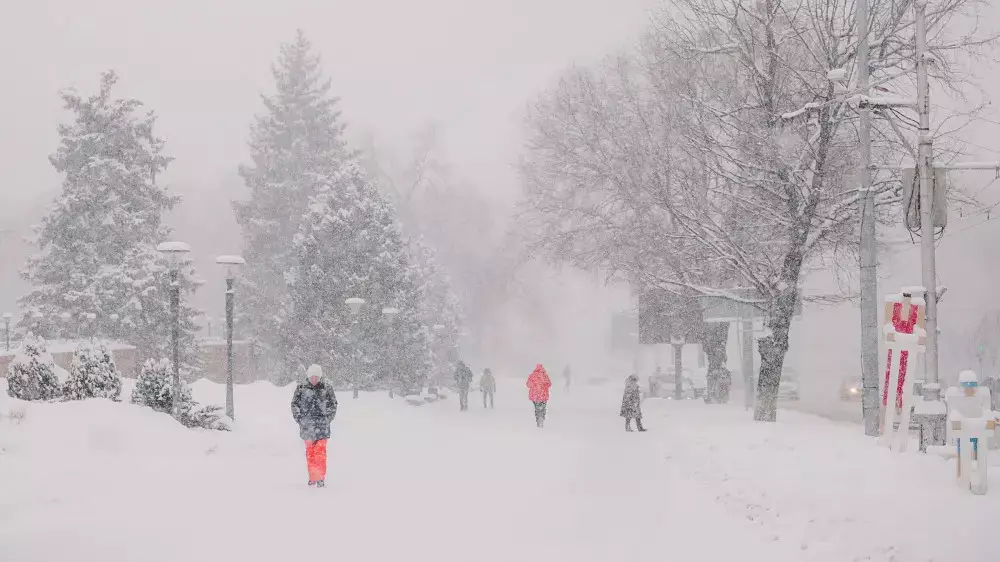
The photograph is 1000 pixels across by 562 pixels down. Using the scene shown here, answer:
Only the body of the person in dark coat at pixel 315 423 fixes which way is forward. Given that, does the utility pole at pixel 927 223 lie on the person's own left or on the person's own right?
on the person's own left

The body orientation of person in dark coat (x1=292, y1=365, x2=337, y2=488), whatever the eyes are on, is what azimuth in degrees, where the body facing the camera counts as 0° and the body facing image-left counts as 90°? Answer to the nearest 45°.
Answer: approximately 0°

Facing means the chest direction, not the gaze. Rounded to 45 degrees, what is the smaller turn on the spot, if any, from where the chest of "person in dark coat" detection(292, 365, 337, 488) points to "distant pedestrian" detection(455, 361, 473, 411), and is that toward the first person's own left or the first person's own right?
approximately 180°

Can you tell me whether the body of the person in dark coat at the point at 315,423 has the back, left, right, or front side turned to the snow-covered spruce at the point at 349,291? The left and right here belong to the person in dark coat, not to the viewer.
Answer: back

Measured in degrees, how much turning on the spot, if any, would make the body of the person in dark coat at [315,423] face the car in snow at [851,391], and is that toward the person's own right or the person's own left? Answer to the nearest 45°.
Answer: approximately 135° to the person's own left

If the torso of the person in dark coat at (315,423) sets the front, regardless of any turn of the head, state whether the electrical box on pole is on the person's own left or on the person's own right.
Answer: on the person's own left

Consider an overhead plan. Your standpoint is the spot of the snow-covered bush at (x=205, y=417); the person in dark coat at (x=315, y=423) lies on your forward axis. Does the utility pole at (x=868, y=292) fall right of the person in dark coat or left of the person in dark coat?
left

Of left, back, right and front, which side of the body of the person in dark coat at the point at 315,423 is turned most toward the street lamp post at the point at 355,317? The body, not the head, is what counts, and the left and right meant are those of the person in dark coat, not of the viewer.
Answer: back

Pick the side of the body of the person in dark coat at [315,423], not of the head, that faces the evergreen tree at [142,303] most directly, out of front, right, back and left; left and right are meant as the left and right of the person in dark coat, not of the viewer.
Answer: back

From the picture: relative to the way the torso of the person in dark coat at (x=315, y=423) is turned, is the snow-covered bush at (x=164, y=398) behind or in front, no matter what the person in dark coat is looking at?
behind
